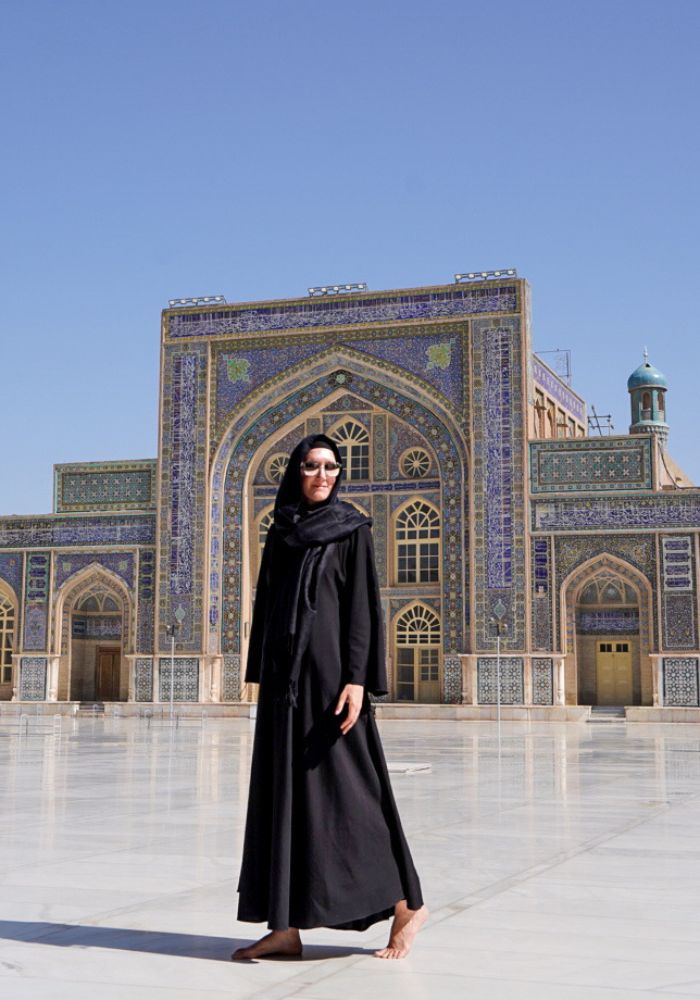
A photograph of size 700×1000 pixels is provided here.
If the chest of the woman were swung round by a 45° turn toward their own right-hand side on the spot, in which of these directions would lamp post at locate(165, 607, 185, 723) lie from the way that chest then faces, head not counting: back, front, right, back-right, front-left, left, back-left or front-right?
right

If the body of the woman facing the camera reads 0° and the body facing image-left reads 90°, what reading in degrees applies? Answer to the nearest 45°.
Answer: approximately 45°

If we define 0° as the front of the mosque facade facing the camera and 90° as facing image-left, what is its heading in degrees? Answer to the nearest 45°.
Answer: approximately 0°
